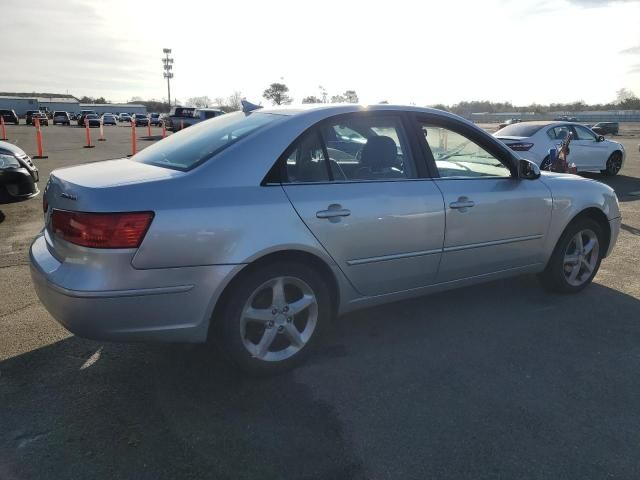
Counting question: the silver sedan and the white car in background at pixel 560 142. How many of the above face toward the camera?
0

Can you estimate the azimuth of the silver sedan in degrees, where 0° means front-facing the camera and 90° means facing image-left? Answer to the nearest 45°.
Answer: approximately 225°

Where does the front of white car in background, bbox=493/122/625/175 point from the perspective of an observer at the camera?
facing away from the viewer and to the right of the viewer

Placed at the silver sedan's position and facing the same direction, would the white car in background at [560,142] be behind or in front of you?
in front

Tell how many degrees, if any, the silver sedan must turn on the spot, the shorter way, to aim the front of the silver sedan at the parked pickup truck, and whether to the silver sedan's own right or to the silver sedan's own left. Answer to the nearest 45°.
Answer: approximately 45° to the silver sedan's own left

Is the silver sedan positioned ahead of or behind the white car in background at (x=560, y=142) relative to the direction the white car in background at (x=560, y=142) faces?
behind

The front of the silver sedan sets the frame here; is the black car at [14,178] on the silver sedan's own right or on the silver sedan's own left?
on the silver sedan's own left
